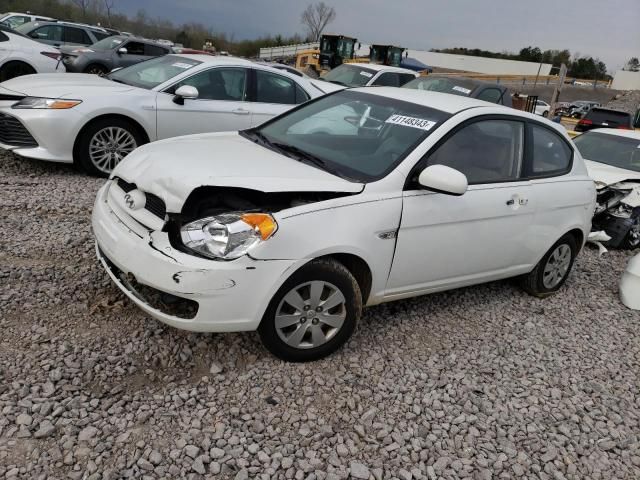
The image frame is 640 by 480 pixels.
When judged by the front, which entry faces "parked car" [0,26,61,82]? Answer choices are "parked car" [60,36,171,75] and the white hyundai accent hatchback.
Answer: "parked car" [60,36,171,75]

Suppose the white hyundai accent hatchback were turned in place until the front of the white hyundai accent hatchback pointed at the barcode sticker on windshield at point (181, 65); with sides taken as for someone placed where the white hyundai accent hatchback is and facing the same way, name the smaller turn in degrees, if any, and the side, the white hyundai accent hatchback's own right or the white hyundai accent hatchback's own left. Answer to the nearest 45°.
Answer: approximately 90° to the white hyundai accent hatchback's own right

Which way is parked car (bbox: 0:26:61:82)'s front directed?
to the viewer's left

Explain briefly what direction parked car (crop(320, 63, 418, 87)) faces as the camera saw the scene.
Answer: facing the viewer and to the left of the viewer

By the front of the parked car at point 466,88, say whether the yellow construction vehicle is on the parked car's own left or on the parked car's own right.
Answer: on the parked car's own right

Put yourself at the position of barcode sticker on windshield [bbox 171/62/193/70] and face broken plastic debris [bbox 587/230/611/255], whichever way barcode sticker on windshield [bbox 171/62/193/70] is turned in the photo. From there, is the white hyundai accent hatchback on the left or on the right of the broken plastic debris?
right

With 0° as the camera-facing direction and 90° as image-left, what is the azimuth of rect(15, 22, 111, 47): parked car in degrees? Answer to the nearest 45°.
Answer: approximately 90°

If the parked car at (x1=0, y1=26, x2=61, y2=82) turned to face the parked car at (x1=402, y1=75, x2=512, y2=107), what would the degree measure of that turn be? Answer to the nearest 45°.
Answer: approximately 135° to its left

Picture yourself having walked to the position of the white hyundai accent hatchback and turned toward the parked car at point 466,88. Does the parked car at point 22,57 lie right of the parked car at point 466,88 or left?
left

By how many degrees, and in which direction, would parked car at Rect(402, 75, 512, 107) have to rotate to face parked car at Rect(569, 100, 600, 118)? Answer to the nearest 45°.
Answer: approximately 135° to its right

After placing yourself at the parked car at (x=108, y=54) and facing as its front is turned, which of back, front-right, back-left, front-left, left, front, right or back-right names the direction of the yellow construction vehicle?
back
